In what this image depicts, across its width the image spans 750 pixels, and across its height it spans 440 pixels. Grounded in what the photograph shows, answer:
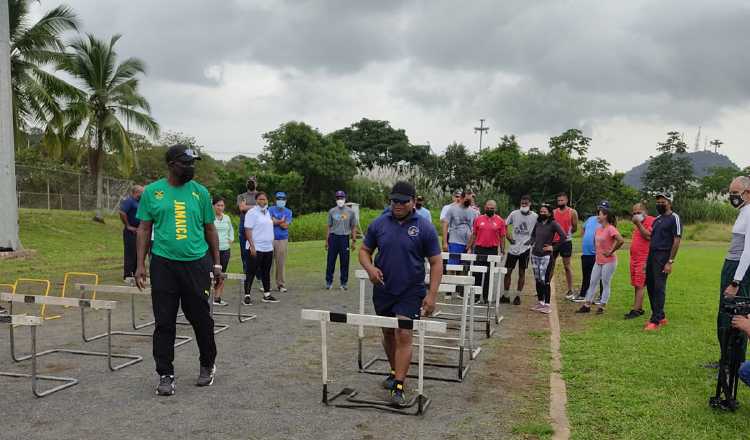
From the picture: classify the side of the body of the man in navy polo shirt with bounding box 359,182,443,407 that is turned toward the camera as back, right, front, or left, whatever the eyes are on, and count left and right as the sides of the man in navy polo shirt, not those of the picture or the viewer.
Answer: front

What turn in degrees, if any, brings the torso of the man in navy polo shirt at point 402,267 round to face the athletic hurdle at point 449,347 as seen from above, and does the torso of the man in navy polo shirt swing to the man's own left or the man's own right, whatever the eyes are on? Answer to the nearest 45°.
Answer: approximately 135° to the man's own left

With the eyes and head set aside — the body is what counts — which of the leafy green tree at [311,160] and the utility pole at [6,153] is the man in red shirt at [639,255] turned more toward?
the utility pole

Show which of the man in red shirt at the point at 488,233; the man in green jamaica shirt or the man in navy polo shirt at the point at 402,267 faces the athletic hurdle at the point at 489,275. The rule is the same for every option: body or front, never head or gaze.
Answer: the man in red shirt

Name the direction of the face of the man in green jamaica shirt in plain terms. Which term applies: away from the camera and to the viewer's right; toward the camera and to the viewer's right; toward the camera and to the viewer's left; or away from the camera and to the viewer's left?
toward the camera and to the viewer's right

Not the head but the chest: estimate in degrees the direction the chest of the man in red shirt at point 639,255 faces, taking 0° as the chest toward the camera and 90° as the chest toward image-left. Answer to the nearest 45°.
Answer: approximately 45°

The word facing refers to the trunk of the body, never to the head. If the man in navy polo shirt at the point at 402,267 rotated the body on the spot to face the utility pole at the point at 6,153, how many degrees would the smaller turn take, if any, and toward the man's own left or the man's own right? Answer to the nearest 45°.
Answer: approximately 135° to the man's own right

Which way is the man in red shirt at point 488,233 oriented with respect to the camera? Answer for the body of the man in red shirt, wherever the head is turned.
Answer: toward the camera
